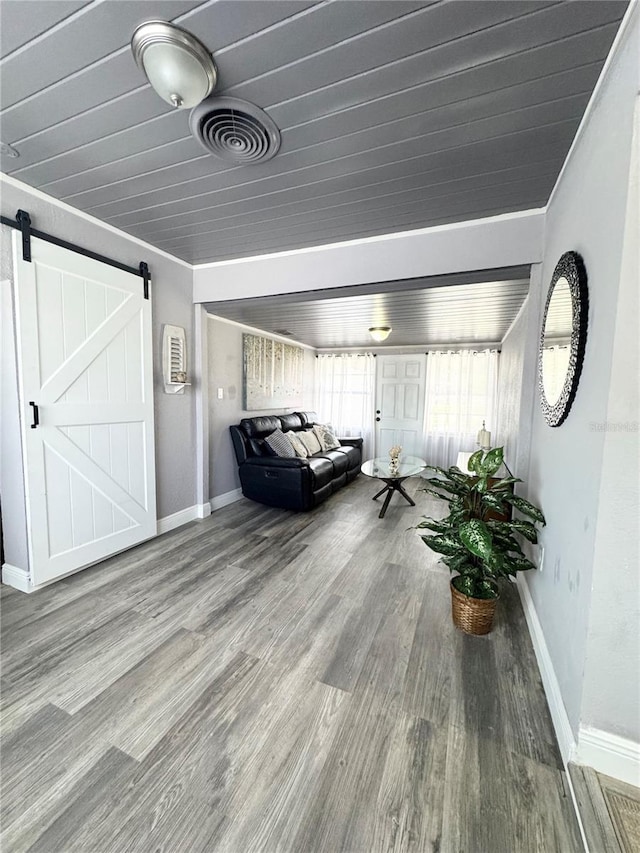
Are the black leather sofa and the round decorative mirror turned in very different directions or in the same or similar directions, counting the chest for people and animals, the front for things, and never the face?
very different directions

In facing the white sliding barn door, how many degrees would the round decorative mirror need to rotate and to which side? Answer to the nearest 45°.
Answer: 0° — it already faces it

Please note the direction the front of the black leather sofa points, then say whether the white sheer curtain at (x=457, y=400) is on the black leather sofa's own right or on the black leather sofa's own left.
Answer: on the black leather sofa's own left

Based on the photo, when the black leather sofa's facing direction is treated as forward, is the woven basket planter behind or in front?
in front

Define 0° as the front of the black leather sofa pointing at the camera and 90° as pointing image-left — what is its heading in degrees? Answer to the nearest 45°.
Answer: approximately 315°

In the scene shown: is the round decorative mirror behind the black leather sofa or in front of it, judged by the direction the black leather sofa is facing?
in front

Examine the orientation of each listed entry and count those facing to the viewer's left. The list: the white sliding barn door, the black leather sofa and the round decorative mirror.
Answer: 1

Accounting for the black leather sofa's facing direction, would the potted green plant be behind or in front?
in front

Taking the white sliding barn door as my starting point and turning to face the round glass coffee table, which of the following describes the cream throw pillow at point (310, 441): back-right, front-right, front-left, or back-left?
front-left

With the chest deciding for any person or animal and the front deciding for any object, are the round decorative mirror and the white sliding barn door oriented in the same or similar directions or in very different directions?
very different directions

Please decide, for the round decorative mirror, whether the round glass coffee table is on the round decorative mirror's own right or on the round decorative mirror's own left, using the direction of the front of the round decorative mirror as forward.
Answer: on the round decorative mirror's own right

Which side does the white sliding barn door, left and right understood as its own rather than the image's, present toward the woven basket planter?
front

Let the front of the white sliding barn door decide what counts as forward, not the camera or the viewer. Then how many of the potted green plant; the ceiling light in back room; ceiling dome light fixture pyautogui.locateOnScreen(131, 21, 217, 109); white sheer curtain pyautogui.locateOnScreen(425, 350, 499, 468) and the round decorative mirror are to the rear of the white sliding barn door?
0

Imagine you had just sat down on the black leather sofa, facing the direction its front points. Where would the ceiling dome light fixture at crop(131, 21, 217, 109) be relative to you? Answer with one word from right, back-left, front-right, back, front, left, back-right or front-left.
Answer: front-right

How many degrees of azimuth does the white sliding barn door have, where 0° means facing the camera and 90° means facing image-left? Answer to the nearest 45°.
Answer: approximately 315°

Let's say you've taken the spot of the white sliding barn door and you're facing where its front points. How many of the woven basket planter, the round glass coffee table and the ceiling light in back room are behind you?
0

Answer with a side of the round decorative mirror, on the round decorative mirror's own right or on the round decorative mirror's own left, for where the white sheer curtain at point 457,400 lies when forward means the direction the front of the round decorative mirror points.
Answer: on the round decorative mirror's own right

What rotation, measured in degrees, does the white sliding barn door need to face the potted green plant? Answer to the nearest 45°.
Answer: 0° — it already faces it

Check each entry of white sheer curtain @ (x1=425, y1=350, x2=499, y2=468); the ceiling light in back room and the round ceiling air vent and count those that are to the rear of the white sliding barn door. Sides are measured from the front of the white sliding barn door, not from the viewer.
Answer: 0

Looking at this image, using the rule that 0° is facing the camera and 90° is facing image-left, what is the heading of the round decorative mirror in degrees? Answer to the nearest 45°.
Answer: approximately 90°
